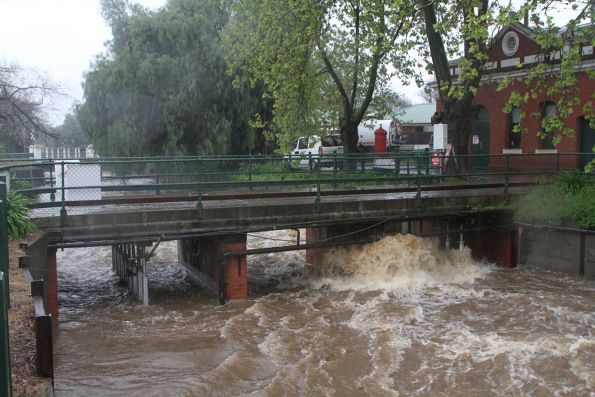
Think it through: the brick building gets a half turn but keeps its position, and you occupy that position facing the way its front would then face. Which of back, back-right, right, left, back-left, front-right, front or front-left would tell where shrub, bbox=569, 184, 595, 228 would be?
back-right

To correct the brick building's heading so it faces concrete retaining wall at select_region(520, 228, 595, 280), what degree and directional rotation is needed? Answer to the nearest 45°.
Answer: approximately 45° to its left

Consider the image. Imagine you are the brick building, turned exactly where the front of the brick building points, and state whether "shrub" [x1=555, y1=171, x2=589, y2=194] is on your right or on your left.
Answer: on your left

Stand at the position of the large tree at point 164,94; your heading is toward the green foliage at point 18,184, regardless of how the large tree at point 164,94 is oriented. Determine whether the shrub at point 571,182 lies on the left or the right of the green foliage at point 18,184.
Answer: left

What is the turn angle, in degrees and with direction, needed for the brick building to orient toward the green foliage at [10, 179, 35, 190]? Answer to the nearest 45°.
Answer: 0° — it already faces it

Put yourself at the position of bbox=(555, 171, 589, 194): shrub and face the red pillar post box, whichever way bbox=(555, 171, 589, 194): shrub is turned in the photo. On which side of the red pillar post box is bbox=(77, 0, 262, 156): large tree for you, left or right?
left

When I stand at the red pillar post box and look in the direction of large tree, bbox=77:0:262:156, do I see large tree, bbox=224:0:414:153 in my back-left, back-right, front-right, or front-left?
front-left

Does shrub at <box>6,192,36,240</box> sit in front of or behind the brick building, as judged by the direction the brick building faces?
in front

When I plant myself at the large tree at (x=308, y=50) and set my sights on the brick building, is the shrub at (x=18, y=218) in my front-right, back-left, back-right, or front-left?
back-right

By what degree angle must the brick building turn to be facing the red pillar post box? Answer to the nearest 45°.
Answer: approximately 45° to its right

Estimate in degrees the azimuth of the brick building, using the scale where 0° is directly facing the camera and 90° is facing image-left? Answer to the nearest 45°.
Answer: approximately 45°

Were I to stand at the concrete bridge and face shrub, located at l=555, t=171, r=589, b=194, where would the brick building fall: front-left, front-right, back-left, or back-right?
front-left

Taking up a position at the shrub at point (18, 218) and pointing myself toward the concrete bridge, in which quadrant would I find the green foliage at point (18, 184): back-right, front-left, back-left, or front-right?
front-left

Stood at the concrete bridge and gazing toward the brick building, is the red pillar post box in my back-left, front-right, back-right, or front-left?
front-left

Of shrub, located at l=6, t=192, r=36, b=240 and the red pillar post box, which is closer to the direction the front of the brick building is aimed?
the shrub

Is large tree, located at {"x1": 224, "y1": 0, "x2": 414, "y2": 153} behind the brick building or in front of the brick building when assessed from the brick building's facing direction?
in front

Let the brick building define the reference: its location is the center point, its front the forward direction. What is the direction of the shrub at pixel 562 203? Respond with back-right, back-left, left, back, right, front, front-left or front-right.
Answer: front-left
